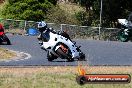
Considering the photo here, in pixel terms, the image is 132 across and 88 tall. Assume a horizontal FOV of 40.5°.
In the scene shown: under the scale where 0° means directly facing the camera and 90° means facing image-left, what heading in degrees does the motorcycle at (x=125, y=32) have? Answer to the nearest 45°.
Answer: approximately 45°

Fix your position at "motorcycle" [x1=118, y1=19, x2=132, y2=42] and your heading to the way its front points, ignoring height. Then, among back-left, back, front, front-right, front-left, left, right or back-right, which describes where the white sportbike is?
front-left
